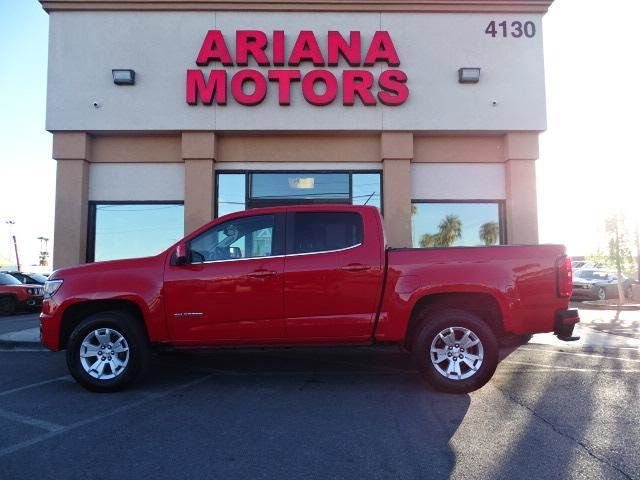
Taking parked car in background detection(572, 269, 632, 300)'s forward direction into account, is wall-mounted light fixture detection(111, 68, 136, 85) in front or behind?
in front

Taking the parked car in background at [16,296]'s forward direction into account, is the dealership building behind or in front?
in front

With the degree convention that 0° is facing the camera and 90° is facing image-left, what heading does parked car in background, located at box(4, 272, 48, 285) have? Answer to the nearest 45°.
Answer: approximately 315°

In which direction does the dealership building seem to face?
toward the camera

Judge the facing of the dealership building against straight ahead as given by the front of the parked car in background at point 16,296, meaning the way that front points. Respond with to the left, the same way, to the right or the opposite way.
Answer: to the right

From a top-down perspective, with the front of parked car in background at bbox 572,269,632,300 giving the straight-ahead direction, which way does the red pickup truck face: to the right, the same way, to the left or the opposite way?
the same way

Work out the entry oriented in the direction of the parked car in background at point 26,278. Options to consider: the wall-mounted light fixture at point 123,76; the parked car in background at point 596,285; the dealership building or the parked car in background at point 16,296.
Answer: the parked car in background at point 596,285

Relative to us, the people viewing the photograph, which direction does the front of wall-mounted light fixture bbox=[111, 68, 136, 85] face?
facing the viewer

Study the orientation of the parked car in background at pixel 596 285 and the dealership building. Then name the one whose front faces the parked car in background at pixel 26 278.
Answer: the parked car in background at pixel 596 285

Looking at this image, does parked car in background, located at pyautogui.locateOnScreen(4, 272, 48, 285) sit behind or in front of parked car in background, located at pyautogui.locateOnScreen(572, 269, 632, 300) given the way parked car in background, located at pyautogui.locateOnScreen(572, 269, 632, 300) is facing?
in front

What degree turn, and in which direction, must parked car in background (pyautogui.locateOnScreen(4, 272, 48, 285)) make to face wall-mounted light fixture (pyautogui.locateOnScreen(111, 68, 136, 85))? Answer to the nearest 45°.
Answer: approximately 45° to its right

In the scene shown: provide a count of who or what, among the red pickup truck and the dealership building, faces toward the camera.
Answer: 1

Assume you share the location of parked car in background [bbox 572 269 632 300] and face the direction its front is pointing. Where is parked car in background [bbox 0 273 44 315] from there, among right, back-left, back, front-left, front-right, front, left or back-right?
front

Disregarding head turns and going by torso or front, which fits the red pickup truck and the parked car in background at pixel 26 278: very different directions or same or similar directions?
very different directions

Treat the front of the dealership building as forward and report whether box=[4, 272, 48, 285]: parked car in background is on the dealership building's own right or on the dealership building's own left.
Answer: on the dealership building's own right

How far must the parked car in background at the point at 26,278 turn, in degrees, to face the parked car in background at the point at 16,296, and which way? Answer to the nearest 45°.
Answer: approximately 45° to its right
